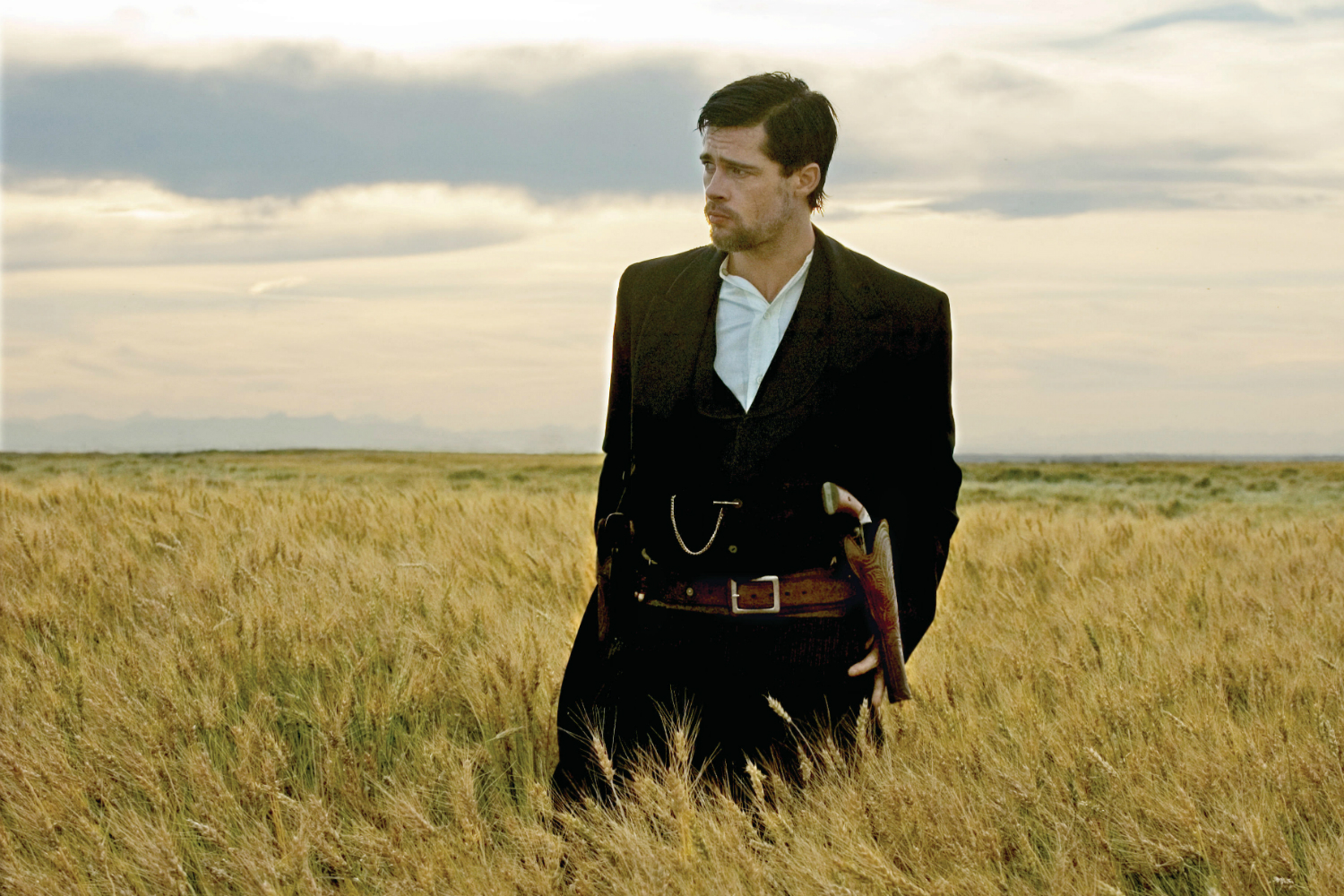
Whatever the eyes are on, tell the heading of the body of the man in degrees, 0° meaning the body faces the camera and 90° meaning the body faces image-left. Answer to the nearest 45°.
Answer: approximately 0°
